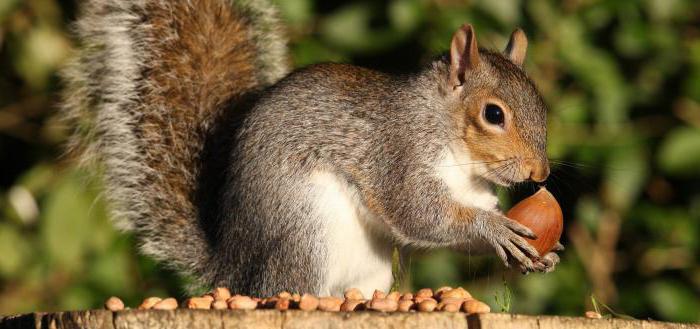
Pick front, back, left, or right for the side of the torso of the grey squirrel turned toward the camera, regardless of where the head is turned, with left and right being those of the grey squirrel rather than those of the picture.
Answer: right

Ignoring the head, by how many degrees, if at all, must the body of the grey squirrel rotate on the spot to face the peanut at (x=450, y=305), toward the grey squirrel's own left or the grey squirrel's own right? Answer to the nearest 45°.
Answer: approximately 45° to the grey squirrel's own right

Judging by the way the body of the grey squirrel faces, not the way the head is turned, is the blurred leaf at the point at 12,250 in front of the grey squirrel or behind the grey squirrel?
behind
